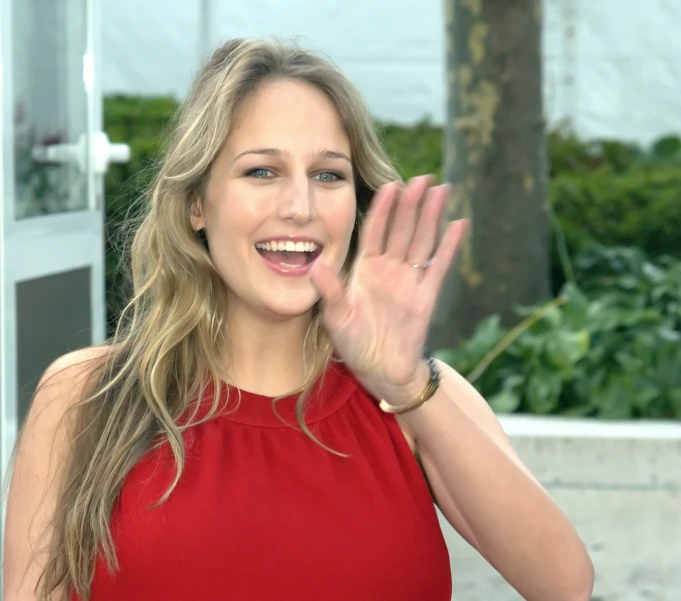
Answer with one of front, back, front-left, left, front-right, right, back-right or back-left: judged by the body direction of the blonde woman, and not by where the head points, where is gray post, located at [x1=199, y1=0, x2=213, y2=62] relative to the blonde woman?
back

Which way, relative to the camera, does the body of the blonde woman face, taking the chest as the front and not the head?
toward the camera

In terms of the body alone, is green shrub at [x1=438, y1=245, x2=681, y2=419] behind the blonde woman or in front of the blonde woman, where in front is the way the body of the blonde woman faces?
behind

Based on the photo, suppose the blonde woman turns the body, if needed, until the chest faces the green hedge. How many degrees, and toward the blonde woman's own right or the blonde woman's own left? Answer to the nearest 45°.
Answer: approximately 180°

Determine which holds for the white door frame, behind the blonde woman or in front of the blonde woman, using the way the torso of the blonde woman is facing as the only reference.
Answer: behind
